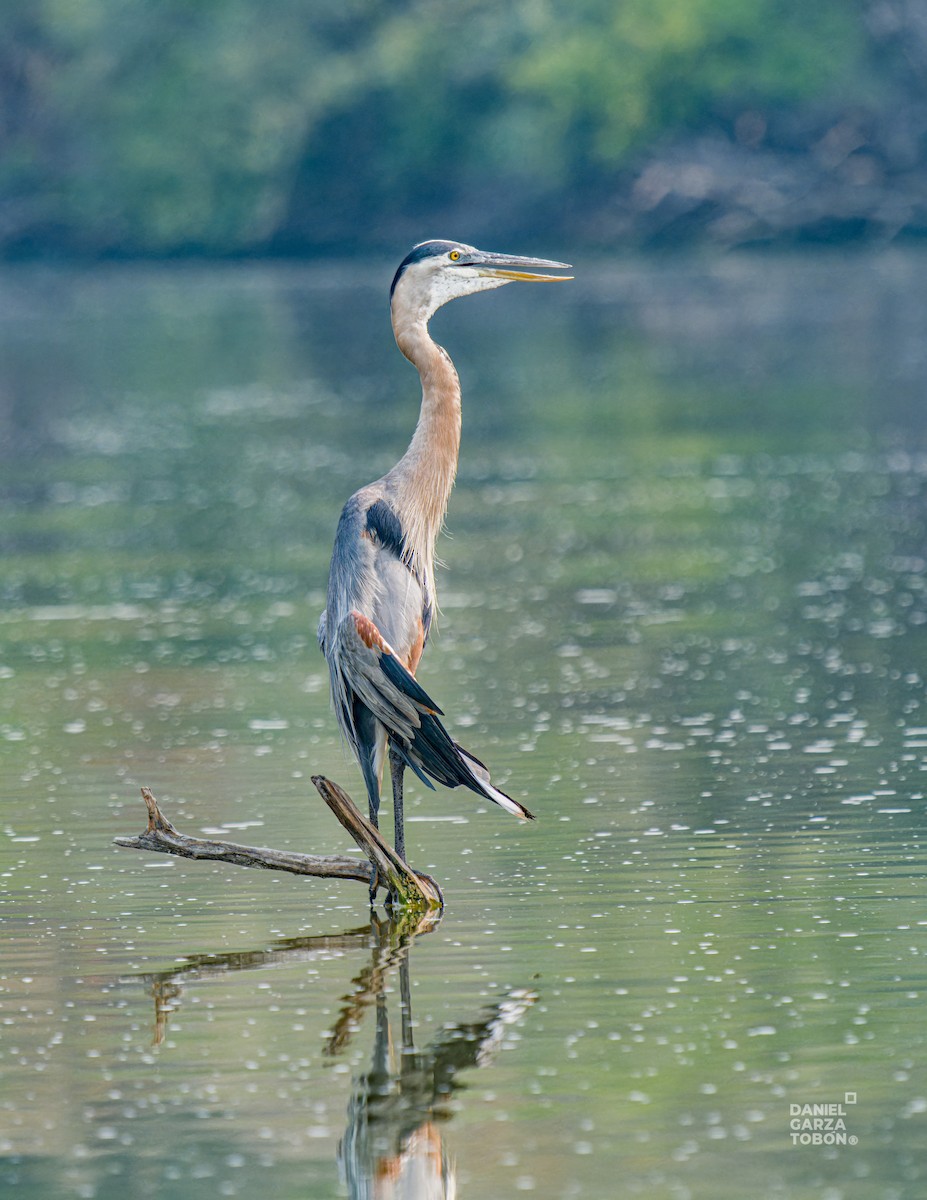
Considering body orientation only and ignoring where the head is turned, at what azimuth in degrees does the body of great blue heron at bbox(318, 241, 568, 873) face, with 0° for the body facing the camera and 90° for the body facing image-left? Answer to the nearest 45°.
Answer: approximately 270°
